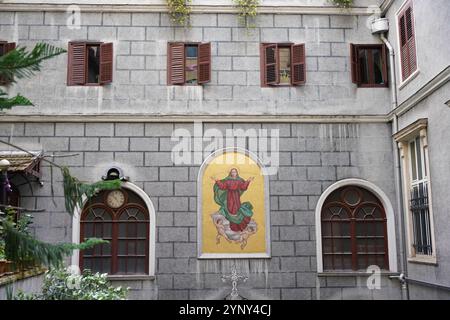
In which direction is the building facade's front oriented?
toward the camera

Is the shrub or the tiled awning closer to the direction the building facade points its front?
the shrub

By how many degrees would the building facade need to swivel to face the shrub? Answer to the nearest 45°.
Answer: approximately 45° to its right

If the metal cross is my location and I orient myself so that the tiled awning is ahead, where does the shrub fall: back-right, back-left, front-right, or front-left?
front-left
